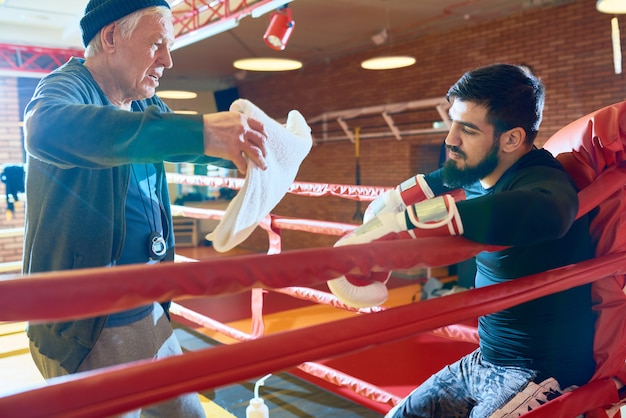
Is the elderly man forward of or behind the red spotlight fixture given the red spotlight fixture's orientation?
forward

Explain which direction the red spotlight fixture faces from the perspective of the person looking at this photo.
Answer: facing the viewer and to the left of the viewer
